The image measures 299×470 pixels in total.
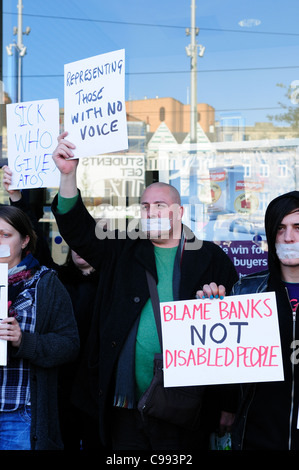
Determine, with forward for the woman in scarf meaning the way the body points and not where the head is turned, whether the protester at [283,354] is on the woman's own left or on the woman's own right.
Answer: on the woman's own left

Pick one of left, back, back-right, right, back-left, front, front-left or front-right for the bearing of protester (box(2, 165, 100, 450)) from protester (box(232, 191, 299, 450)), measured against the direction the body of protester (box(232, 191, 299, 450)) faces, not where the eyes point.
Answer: back-right

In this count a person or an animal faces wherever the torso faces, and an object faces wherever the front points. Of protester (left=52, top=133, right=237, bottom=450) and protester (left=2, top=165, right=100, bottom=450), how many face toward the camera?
2

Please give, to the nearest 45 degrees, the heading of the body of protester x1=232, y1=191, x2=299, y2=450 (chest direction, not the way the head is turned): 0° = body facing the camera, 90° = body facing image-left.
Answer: approximately 0°

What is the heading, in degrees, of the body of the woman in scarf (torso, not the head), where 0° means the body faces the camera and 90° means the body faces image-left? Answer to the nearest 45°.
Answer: approximately 45°

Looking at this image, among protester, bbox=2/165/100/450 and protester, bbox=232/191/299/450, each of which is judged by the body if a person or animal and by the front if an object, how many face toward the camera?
2
